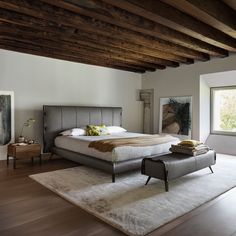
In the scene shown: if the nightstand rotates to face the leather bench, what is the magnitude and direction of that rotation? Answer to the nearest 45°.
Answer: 0° — it already faces it

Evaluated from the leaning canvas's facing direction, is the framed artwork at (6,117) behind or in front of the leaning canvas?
in front

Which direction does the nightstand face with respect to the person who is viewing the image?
facing the viewer and to the right of the viewer

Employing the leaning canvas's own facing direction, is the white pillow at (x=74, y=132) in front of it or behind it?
in front

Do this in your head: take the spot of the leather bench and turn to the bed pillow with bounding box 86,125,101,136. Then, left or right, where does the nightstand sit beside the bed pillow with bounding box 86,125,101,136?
left

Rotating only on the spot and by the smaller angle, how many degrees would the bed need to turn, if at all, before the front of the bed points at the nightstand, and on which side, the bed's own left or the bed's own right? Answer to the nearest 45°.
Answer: approximately 135° to the bed's own right

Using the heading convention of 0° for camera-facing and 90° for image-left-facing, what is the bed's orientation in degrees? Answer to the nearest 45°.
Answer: approximately 315°

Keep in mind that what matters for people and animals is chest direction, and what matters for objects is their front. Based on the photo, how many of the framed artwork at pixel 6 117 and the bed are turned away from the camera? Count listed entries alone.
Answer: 0

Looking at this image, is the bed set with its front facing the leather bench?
yes
